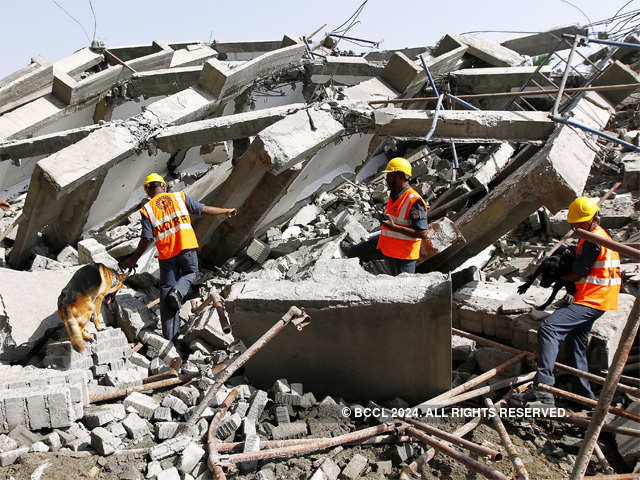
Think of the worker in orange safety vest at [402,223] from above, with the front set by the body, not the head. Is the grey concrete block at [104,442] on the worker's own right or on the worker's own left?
on the worker's own left

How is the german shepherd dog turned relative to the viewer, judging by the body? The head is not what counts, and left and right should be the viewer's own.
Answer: facing away from the viewer and to the right of the viewer

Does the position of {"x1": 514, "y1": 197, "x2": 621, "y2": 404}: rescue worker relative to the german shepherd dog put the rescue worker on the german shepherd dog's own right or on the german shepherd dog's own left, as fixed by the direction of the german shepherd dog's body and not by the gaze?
on the german shepherd dog's own right

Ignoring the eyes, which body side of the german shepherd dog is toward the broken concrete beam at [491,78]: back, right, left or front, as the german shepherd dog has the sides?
front

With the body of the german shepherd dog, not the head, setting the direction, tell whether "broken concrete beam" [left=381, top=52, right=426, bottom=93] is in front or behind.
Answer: in front

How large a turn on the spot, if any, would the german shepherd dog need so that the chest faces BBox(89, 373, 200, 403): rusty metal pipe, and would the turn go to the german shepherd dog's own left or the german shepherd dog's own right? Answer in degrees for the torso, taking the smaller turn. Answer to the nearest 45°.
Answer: approximately 135° to the german shepherd dog's own right

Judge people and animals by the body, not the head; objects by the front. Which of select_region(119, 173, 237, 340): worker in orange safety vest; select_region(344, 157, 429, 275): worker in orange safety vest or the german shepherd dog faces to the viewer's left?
select_region(344, 157, 429, 275): worker in orange safety vest

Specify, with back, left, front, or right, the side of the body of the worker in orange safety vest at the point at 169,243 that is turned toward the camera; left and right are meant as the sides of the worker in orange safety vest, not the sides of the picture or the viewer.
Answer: back

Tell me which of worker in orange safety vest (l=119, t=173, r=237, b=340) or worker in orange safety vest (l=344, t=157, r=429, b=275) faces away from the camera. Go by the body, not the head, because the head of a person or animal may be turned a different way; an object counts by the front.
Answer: worker in orange safety vest (l=119, t=173, r=237, b=340)

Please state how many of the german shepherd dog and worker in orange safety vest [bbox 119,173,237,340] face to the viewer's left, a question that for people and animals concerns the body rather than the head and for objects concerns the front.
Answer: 0

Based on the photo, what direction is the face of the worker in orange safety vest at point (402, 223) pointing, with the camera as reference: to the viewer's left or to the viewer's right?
to the viewer's left

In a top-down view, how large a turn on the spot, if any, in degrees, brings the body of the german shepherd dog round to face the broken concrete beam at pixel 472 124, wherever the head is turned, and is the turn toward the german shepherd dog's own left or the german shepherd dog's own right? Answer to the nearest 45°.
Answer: approximately 45° to the german shepherd dog's own right
